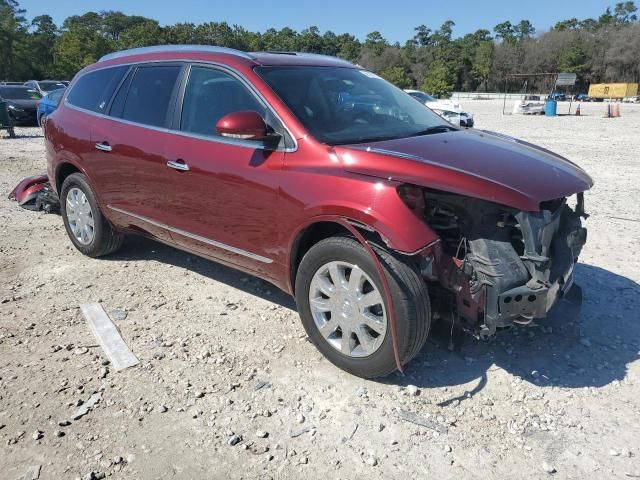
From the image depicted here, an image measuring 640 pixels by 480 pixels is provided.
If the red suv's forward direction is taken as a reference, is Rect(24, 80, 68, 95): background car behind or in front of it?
behind

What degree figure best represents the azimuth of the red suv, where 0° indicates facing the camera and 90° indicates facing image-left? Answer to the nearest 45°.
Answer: approximately 315°

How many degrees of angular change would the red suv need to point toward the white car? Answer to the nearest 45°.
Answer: approximately 135° to its left

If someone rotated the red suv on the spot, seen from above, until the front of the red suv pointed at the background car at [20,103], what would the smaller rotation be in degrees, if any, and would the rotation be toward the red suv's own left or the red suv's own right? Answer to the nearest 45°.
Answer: approximately 180°
